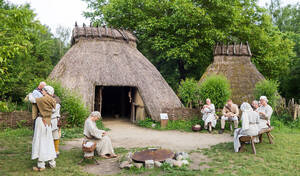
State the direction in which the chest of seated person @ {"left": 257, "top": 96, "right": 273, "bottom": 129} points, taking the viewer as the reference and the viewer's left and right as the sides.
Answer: facing the viewer and to the left of the viewer

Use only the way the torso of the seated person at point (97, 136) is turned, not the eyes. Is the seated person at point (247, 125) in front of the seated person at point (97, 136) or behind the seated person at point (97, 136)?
in front

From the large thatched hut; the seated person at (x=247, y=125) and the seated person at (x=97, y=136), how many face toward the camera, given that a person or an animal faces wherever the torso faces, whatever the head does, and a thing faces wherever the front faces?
1

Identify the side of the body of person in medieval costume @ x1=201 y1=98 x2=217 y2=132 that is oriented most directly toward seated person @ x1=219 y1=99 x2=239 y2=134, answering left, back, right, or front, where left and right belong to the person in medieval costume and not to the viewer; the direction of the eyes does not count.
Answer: left

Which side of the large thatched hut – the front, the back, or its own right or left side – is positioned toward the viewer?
front

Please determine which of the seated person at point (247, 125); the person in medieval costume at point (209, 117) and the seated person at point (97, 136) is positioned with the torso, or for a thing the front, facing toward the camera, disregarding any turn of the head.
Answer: the person in medieval costume

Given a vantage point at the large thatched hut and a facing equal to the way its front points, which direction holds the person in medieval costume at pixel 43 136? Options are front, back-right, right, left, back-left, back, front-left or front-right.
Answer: front

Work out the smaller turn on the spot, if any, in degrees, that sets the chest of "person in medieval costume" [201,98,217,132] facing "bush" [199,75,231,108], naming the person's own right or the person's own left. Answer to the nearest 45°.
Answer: approximately 180°

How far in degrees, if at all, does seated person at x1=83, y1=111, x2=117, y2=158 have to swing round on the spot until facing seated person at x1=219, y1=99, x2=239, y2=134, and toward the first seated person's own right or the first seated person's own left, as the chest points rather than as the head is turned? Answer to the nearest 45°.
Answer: approximately 45° to the first seated person's own left

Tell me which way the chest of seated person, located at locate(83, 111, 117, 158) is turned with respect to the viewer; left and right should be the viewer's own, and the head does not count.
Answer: facing to the right of the viewer

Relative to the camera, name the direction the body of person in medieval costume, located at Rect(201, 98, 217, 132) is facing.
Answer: toward the camera
